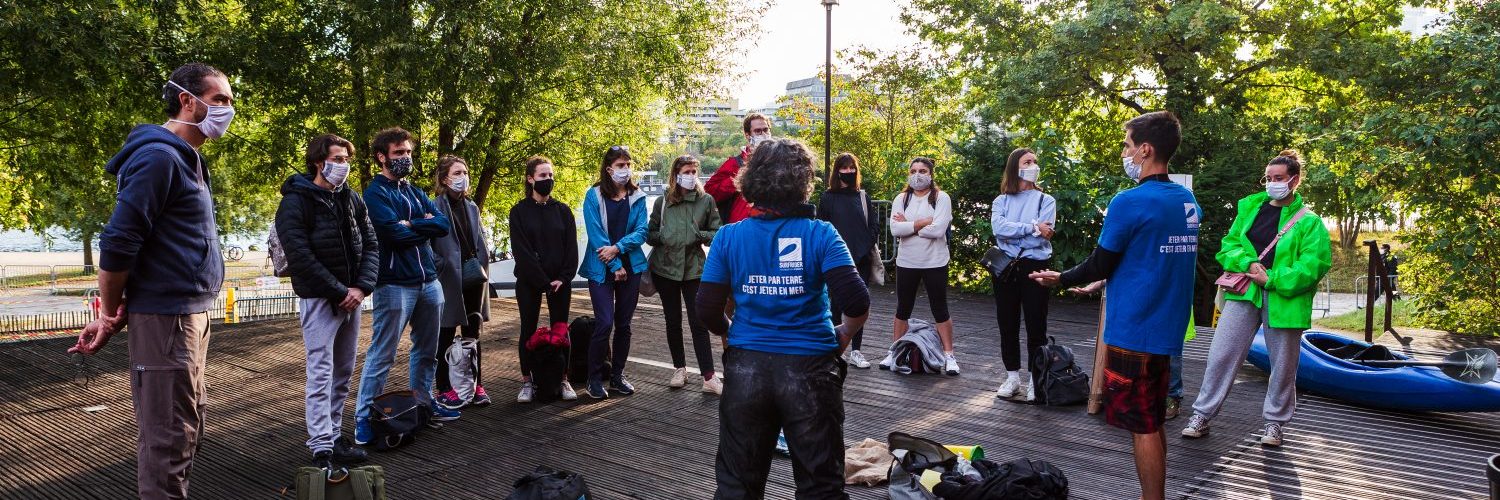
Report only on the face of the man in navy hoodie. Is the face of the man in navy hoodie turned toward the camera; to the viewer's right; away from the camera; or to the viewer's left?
to the viewer's right

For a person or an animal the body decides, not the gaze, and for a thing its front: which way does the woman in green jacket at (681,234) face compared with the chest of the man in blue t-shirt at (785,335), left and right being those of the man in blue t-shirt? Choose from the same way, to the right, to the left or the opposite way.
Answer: the opposite way

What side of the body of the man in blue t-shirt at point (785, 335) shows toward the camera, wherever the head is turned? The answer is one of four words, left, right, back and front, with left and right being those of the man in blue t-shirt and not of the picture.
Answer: back

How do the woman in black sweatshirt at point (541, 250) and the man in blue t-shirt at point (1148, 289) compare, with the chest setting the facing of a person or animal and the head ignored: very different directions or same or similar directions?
very different directions

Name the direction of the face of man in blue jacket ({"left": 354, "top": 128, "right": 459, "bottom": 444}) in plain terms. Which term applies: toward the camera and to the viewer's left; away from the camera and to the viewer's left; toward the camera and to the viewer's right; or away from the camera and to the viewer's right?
toward the camera and to the viewer's right

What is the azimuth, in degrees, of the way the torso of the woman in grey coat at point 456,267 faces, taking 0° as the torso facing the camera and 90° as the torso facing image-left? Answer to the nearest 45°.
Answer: approximately 315°

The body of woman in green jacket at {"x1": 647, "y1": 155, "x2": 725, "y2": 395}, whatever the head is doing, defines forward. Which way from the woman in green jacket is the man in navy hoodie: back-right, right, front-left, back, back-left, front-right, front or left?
front-right

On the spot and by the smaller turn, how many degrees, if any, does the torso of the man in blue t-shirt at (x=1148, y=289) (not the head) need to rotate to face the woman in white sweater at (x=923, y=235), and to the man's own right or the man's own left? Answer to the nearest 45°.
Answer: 0° — they already face them

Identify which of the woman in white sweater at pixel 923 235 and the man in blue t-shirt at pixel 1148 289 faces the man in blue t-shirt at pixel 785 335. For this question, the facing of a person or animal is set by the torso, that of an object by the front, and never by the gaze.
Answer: the woman in white sweater

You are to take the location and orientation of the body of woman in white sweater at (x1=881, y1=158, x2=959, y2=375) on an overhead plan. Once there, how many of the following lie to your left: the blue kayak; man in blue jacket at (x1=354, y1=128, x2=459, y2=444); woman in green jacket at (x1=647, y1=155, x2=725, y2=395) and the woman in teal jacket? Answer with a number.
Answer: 1

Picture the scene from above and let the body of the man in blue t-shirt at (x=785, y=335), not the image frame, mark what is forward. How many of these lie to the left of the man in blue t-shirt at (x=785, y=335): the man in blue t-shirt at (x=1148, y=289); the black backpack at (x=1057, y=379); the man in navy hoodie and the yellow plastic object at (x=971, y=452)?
1
